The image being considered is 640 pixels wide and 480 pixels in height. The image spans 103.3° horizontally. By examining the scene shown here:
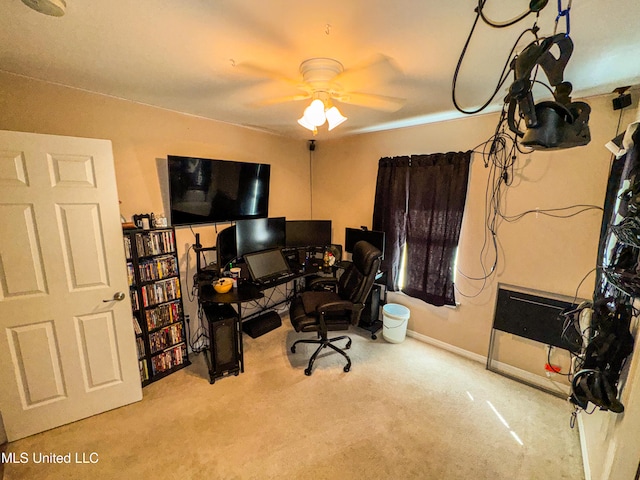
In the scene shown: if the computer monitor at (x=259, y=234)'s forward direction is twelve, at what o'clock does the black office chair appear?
The black office chair is roughly at 12 o'clock from the computer monitor.

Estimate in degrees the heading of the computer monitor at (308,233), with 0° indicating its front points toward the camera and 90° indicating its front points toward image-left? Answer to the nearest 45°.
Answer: approximately 0°

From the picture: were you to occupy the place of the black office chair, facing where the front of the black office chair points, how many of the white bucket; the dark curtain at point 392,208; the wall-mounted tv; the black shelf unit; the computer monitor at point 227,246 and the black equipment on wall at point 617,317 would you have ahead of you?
3

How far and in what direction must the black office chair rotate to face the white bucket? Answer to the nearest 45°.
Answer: approximately 135° to its right

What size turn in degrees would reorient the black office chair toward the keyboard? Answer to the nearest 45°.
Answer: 0° — it already faces it

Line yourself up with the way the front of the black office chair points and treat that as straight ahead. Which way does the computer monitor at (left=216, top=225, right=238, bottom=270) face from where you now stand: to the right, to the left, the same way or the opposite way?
the opposite way

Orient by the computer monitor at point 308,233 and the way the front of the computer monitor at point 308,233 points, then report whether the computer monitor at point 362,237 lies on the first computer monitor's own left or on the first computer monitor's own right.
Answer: on the first computer monitor's own left

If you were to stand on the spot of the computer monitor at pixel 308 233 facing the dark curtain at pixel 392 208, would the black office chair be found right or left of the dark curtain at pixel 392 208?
right

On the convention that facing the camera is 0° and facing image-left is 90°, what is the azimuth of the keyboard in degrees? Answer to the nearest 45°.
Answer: approximately 315°
